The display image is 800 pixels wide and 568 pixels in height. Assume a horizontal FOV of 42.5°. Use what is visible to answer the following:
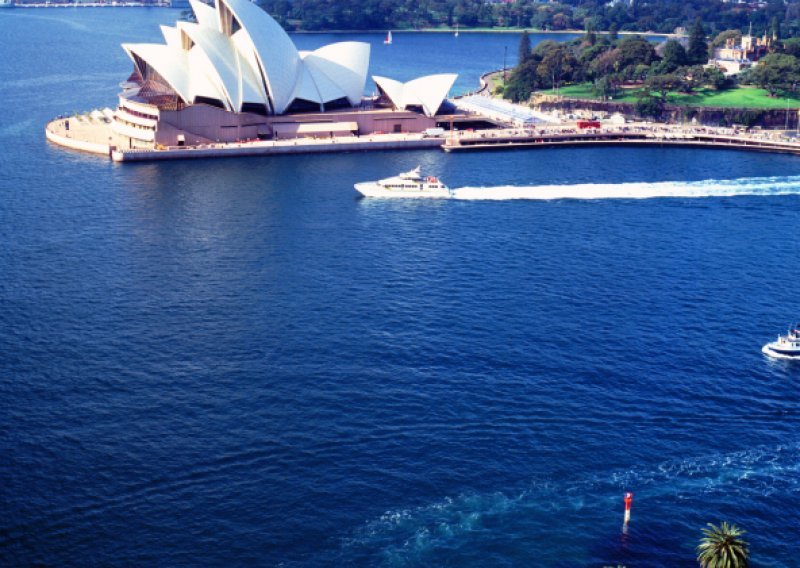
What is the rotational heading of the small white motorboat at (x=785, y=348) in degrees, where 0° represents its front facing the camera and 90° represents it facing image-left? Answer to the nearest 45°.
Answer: approximately 90°

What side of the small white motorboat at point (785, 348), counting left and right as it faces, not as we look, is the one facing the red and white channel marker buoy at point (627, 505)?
left

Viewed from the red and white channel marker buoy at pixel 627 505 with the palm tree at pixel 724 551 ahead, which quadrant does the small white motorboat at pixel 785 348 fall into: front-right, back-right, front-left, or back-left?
back-left

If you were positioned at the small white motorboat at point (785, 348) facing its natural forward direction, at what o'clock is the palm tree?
The palm tree is roughly at 9 o'clock from the small white motorboat.
